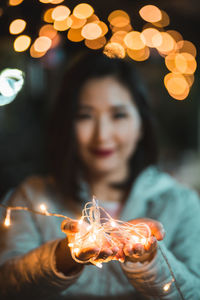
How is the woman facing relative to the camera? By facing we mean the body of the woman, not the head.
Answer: toward the camera
